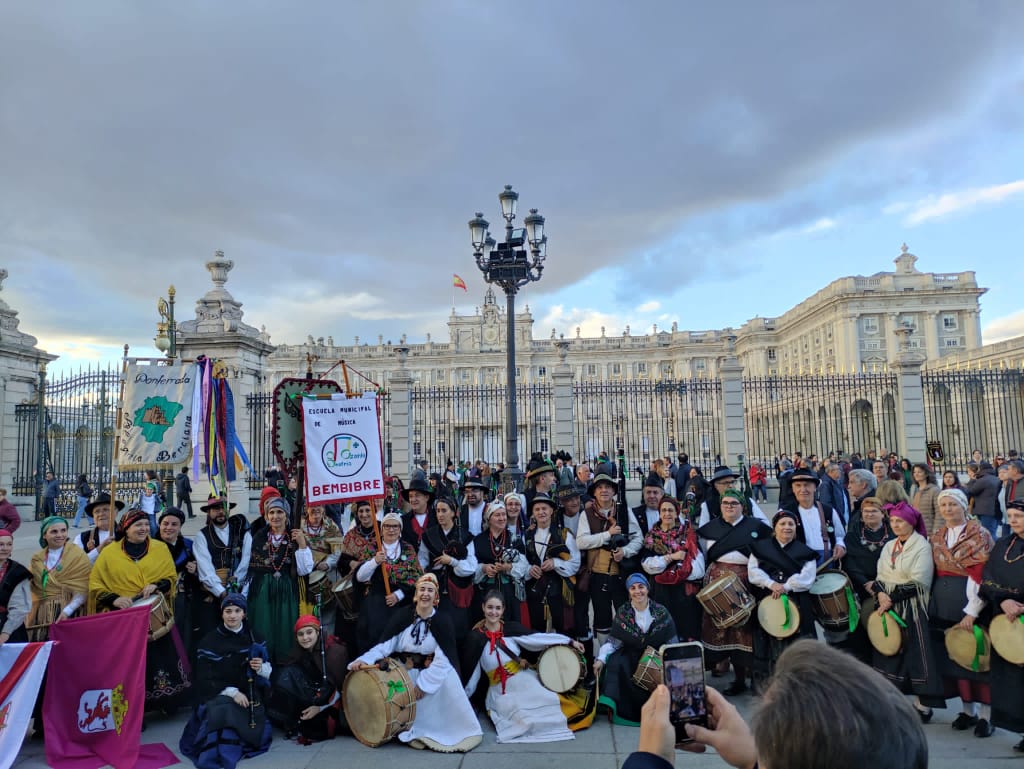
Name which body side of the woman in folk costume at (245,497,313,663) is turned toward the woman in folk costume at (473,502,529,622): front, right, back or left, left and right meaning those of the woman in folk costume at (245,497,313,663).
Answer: left

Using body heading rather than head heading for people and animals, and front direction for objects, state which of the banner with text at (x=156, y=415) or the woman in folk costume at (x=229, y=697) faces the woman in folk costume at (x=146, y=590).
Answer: the banner with text

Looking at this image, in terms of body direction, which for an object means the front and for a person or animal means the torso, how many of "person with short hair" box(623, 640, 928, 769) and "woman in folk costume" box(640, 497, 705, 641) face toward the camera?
1

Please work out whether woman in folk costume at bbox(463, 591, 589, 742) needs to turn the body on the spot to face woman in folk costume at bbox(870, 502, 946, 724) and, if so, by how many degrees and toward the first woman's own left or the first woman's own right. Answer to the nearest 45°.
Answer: approximately 90° to the first woman's own left

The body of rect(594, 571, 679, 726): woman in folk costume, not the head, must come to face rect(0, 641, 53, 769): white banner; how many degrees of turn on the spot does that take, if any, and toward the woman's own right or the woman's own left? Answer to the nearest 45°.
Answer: approximately 90° to the woman's own right

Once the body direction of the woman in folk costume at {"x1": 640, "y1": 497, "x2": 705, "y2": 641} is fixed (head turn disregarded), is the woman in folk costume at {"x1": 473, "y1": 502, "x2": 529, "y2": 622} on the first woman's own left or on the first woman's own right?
on the first woman's own right

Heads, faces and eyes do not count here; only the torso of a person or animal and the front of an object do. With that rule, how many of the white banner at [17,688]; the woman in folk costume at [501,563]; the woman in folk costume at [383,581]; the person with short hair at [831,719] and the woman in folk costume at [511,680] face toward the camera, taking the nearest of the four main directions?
4

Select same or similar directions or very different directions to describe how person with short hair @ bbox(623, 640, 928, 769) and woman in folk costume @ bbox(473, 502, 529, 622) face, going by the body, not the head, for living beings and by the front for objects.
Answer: very different directions

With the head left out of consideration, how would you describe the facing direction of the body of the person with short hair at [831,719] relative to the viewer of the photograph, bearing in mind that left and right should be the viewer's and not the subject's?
facing away from the viewer and to the left of the viewer

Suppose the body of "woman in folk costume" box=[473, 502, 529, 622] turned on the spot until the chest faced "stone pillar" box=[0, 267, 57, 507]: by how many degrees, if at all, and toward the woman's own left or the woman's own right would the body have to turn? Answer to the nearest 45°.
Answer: approximately 135° to the woman's own right

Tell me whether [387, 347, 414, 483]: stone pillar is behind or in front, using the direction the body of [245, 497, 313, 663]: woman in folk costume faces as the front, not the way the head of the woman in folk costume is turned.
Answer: behind

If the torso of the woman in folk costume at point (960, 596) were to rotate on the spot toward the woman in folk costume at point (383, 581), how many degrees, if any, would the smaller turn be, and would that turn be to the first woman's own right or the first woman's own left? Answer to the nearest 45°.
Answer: approximately 45° to the first woman's own right

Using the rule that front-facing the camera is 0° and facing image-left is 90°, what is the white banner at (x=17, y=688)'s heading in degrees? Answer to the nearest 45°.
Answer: approximately 0°
